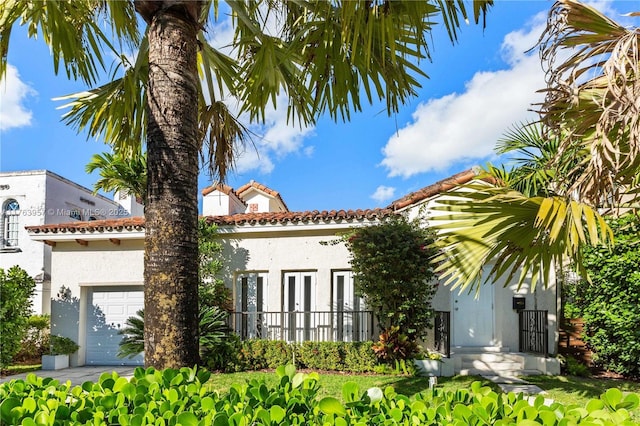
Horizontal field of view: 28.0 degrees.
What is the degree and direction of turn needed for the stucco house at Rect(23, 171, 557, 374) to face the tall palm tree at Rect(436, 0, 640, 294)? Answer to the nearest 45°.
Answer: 0° — it already faces it

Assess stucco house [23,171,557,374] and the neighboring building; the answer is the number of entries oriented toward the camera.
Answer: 2

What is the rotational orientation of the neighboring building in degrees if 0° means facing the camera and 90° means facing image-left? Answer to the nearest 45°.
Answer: approximately 0°

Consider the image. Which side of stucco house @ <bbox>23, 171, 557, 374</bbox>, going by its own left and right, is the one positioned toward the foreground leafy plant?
front

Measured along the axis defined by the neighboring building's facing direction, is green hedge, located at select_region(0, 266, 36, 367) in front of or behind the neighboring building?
in front

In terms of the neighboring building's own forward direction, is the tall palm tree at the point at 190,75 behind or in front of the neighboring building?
in front

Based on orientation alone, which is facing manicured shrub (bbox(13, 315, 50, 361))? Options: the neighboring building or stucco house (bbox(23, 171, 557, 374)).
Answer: the neighboring building

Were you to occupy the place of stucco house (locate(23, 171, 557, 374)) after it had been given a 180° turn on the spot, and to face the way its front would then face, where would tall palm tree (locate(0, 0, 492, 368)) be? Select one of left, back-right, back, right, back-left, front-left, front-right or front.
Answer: back

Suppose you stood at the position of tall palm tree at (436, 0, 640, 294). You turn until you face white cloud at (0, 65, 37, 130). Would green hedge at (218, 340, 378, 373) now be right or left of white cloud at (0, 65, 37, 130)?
right

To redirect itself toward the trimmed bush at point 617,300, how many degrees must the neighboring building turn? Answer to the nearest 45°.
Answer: approximately 45° to its left
